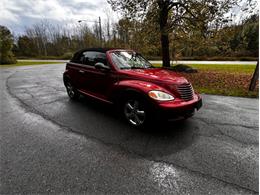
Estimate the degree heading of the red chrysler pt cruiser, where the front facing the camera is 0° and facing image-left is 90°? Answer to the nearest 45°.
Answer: approximately 315°

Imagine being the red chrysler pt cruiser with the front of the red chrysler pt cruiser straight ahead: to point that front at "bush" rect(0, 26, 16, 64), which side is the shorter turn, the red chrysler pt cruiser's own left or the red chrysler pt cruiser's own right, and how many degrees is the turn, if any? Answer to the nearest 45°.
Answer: approximately 180°
